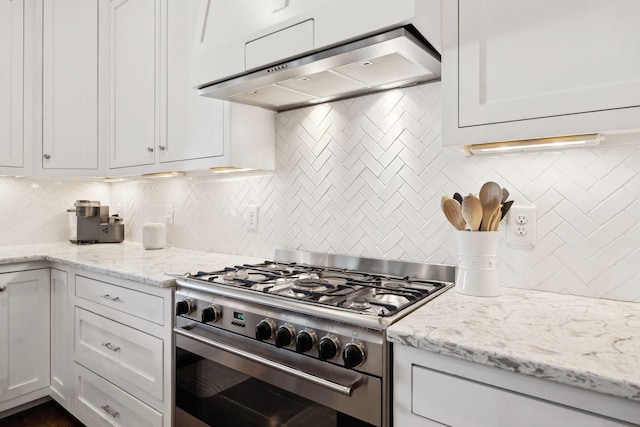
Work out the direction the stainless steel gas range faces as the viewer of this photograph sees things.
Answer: facing the viewer and to the left of the viewer

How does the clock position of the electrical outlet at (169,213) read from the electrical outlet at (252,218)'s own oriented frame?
the electrical outlet at (169,213) is roughly at 3 o'clock from the electrical outlet at (252,218).

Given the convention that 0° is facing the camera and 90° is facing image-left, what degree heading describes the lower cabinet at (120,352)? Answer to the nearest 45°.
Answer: approximately 45°

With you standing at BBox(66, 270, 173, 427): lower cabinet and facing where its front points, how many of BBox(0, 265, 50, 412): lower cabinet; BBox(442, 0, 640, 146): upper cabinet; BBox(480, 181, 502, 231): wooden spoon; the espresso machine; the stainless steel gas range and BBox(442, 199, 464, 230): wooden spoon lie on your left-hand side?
4

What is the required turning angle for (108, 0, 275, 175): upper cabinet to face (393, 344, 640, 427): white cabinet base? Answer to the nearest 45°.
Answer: approximately 90° to its left

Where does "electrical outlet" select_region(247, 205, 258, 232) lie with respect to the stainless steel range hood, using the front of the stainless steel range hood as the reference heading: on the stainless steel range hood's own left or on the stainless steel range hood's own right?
on the stainless steel range hood's own right

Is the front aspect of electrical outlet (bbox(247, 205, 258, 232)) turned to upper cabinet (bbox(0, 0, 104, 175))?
no

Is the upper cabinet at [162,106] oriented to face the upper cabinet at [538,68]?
no

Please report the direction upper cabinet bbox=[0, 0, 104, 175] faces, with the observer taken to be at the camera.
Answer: facing the viewer

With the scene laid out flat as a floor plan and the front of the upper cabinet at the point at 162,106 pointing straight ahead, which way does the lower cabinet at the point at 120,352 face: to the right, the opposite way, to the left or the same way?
the same way

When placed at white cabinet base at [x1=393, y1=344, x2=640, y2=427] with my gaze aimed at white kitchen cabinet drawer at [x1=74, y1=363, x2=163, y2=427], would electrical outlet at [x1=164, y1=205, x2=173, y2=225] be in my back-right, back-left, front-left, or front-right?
front-right

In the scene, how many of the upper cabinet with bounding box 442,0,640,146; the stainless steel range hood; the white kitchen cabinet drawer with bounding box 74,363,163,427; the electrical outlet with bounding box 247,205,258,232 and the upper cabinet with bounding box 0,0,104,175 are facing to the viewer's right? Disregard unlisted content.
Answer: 0

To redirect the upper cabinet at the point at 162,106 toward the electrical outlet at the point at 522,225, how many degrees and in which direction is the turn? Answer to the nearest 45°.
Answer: approximately 90° to its left

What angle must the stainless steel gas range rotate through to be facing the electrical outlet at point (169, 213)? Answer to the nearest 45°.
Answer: approximately 90° to its right
